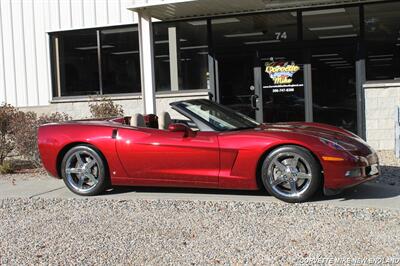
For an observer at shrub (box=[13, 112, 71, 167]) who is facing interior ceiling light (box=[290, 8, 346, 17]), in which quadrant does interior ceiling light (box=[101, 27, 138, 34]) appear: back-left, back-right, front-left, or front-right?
front-left

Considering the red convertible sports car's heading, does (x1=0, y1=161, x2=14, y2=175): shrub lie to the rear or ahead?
to the rear

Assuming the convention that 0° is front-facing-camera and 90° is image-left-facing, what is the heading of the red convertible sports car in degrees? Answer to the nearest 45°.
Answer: approximately 270°

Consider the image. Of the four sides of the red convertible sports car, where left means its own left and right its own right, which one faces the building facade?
left

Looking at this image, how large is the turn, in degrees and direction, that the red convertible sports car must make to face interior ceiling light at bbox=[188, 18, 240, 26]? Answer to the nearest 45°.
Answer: approximately 90° to its left

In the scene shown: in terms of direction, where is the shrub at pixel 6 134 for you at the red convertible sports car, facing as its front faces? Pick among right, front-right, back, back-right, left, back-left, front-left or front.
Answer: back-left

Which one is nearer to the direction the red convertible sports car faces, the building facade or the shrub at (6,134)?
the building facade

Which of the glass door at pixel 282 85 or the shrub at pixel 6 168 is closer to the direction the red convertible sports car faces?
the glass door

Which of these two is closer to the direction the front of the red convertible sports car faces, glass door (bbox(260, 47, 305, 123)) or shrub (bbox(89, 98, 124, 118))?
the glass door

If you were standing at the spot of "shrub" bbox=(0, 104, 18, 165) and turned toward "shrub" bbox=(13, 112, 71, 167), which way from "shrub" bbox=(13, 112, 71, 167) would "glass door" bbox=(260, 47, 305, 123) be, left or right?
left

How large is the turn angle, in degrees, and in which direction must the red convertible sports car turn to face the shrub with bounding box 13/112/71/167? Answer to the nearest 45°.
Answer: approximately 135° to its left
